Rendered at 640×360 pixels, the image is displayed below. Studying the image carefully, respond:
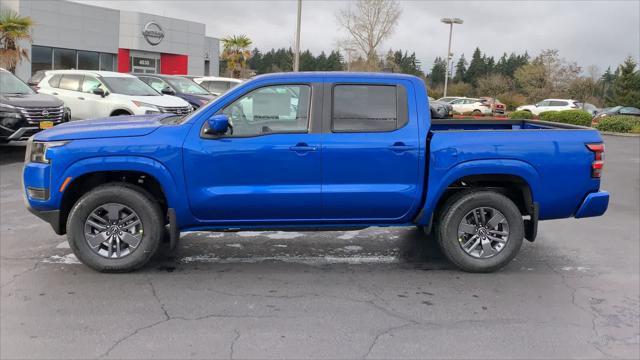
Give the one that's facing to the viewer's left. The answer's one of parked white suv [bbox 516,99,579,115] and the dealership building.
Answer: the parked white suv

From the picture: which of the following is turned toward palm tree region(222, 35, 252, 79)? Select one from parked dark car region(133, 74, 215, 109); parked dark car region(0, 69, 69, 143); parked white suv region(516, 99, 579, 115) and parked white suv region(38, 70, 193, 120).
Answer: parked white suv region(516, 99, 579, 115)

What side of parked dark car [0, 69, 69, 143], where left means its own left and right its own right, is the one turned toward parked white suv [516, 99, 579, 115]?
left

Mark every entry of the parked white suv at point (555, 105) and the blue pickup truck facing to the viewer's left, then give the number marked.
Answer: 2

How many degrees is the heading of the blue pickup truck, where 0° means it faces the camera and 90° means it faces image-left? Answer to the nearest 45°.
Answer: approximately 90°

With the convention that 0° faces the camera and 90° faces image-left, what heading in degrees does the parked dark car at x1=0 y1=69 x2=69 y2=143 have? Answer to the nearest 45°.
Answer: approximately 315°

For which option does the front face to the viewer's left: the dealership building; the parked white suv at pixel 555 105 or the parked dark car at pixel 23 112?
the parked white suv

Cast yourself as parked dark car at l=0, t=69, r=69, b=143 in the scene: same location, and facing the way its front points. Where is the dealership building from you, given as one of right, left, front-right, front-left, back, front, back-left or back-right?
back-left

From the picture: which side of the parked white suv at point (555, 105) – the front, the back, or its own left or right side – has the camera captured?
left

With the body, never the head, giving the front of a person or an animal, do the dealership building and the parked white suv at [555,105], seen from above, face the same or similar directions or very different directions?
very different directions

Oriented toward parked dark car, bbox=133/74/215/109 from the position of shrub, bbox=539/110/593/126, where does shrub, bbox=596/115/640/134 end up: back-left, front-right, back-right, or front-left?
back-left

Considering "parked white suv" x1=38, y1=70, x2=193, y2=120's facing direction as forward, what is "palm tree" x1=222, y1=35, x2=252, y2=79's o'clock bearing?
The palm tree is roughly at 8 o'clock from the parked white suv.

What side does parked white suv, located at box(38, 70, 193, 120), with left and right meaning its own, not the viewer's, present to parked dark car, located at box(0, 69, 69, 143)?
right

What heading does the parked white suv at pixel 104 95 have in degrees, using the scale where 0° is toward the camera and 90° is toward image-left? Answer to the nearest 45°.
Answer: approximately 315°
